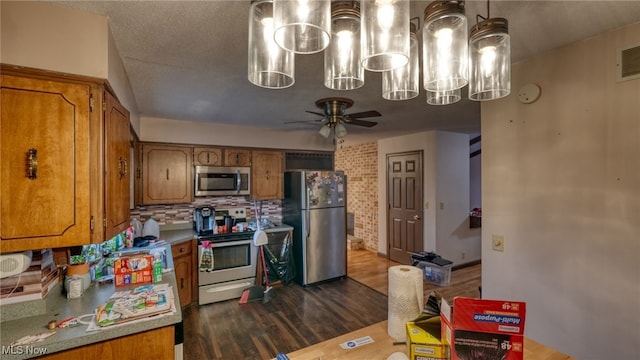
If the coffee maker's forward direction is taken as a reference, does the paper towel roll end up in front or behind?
in front

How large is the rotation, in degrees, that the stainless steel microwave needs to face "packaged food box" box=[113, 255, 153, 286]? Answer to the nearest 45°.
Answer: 0° — it already faces it

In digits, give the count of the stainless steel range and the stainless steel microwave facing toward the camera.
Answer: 2

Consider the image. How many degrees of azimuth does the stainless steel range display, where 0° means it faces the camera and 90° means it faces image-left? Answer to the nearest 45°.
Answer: approximately 0°

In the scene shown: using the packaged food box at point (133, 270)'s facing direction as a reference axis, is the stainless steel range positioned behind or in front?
behind

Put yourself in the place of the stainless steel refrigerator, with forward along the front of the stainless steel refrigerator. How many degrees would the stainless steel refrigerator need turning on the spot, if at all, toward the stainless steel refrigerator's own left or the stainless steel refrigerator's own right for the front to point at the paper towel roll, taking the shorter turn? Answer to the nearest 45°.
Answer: approximately 45° to the stainless steel refrigerator's own right

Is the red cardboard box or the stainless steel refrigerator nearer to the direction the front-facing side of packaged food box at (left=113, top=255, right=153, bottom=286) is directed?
the red cardboard box

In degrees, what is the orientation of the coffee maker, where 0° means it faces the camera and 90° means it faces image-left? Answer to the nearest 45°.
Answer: approximately 0°

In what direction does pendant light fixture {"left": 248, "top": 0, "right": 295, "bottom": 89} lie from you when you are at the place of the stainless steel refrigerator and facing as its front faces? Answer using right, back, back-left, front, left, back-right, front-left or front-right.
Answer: front-right

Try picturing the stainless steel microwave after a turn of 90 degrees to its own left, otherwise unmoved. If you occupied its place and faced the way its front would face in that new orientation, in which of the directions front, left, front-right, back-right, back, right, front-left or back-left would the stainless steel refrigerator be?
front
